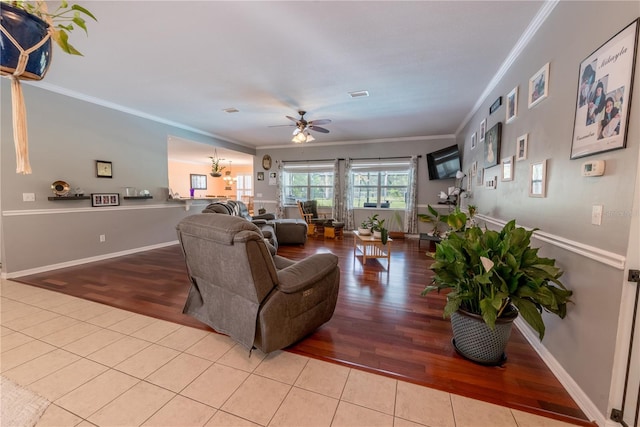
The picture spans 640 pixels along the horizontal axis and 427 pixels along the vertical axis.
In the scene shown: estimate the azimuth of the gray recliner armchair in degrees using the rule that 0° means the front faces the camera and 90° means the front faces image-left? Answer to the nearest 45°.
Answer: approximately 225°

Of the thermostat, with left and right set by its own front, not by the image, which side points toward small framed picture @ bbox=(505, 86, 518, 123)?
right

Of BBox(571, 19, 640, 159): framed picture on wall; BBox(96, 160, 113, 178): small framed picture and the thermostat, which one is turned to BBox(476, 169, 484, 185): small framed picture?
BBox(96, 160, 113, 178): small framed picture

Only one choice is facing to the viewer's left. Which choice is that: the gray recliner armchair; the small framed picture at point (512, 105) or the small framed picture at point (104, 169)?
the small framed picture at point (512, 105)

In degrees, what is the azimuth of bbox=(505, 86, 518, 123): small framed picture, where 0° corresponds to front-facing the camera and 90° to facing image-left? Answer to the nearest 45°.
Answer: approximately 90°

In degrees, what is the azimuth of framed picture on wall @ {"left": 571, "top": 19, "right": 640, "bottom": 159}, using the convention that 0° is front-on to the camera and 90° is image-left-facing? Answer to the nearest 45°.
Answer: approximately 45°

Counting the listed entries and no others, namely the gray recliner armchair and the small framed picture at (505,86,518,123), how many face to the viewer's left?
1
